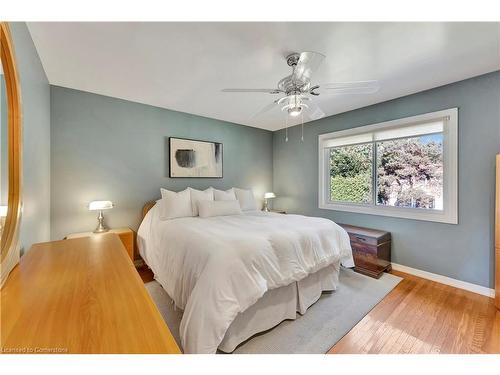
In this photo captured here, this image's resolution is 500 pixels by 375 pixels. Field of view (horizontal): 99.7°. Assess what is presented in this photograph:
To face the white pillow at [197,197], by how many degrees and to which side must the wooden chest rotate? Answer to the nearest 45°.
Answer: approximately 45° to its right

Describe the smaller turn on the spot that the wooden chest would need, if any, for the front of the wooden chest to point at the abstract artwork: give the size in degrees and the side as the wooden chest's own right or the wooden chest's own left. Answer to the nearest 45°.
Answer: approximately 45° to the wooden chest's own right

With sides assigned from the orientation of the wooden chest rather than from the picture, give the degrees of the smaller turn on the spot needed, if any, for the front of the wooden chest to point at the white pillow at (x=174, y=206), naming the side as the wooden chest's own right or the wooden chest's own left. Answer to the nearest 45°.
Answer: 0° — it already faces it

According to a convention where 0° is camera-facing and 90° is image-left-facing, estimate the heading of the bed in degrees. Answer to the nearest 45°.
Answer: approximately 315°

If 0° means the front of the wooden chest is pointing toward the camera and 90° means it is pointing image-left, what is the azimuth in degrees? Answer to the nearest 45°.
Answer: approximately 45°

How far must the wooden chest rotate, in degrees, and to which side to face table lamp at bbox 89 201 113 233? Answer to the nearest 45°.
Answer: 0° — it already faces it

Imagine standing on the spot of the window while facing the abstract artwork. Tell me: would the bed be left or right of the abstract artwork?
left
